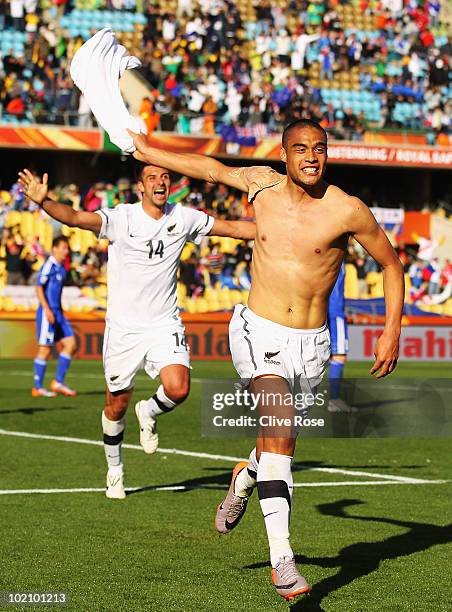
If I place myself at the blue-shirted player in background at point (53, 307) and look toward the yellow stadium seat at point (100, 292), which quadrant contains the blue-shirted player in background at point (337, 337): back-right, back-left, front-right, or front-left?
back-right

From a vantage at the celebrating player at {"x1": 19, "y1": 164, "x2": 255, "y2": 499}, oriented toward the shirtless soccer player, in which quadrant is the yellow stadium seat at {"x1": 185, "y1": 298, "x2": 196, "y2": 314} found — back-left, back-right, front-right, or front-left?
back-left

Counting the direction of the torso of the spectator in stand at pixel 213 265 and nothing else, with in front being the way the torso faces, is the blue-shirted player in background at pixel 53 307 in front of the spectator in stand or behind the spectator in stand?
in front

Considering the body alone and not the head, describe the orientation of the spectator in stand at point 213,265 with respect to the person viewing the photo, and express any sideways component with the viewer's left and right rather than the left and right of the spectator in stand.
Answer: facing the viewer

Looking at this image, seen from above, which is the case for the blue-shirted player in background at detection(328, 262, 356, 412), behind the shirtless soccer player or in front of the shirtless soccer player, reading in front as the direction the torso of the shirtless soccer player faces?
behind

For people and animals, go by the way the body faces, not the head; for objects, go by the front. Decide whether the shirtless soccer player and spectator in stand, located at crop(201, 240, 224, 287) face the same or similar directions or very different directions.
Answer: same or similar directions

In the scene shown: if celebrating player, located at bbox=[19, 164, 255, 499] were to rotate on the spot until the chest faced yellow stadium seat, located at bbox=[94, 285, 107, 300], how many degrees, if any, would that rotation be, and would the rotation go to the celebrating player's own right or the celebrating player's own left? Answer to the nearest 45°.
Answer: approximately 180°

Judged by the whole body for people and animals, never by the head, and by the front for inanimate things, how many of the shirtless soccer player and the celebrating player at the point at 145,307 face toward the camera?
2

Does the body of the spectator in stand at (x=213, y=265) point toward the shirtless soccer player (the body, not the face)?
yes

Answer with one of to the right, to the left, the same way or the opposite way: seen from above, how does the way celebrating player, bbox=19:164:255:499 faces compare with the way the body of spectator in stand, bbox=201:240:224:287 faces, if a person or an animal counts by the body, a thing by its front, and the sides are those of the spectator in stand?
the same way

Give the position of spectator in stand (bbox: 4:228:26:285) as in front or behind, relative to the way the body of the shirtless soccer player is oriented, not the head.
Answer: behind

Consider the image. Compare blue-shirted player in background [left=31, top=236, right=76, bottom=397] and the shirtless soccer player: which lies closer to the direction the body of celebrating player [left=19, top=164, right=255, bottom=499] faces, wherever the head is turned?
the shirtless soccer player

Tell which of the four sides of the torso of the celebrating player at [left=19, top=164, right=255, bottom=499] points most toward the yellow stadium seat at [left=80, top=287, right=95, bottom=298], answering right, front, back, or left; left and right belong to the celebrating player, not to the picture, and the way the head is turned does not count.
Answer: back

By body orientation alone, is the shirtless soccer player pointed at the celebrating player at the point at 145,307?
no

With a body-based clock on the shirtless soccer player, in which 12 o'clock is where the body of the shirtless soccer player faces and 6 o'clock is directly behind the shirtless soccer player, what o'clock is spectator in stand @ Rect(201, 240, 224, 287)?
The spectator in stand is roughly at 6 o'clock from the shirtless soccer player.

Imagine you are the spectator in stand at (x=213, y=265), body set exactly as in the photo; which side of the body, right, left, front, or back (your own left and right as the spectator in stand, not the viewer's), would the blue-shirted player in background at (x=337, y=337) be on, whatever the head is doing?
front

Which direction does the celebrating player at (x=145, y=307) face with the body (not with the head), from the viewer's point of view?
toward the camera
